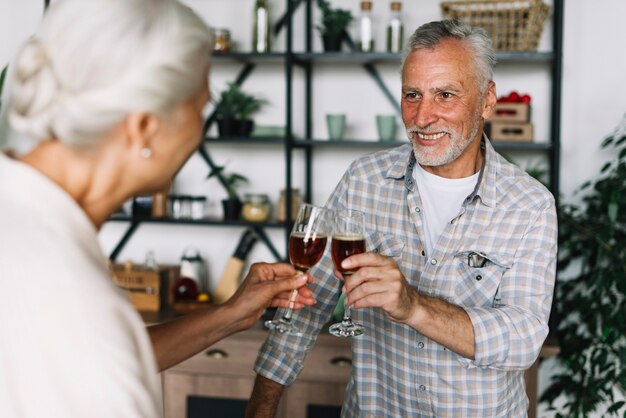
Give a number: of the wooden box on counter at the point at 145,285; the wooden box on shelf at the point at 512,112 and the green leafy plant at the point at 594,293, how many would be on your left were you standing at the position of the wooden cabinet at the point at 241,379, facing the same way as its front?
2

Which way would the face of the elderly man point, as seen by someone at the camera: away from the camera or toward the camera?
toward the camera

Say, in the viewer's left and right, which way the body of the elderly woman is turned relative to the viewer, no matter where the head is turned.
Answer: facing away from the viewer and to the right of the viewer

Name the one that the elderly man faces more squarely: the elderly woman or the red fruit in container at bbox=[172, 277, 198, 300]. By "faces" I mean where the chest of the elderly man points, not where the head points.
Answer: the elderly woman

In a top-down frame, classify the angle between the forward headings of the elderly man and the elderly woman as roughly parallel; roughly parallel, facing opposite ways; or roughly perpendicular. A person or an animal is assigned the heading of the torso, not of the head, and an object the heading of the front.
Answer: roughly parallel, facing opposite ways

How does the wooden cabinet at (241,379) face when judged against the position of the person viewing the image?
facing the viewer

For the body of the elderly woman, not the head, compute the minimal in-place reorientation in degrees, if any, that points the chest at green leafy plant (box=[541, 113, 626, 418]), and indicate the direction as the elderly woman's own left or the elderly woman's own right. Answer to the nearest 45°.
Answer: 0° — they already face it

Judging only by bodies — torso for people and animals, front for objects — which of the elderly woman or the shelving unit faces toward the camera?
the shelving unit

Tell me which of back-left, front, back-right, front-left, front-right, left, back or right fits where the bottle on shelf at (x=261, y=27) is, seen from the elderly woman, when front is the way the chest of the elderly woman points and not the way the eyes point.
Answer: front-left

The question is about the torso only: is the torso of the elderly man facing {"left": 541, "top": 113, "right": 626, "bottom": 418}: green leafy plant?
no

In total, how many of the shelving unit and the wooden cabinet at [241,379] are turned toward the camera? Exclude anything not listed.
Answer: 2

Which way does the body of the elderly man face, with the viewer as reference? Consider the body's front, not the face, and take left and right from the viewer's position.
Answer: facing the viewer and to the left of the viewer

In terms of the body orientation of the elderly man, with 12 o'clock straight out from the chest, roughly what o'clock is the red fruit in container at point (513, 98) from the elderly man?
The red fruit in container is roughly at 5 o'clock from the elderly man.

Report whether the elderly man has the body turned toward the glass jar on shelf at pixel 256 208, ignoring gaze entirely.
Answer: no

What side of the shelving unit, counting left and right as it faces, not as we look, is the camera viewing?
front

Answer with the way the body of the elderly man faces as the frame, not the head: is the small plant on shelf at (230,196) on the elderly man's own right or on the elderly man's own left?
on the elderly man's own right
